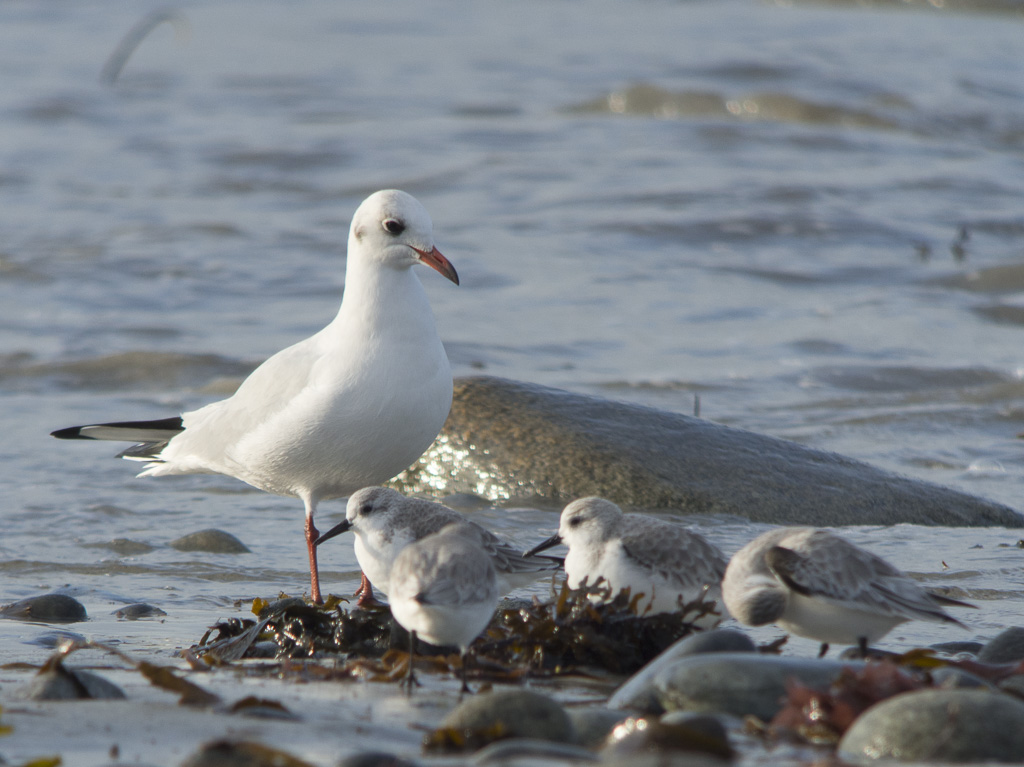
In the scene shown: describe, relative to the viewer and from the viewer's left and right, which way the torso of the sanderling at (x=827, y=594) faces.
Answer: facing to the left of the viewer

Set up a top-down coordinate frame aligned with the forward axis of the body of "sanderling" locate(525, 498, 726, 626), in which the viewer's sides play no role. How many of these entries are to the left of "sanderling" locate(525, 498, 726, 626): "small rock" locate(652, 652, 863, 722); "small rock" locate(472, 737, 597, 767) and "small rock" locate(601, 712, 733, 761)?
3

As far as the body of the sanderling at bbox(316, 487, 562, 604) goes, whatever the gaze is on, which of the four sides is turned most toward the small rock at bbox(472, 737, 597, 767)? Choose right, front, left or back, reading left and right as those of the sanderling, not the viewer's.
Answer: left

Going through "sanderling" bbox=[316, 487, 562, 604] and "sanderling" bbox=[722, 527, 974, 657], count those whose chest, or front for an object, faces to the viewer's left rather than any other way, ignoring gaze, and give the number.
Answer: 2

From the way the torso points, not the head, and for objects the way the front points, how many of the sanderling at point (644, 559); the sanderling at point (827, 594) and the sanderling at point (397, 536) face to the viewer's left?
3

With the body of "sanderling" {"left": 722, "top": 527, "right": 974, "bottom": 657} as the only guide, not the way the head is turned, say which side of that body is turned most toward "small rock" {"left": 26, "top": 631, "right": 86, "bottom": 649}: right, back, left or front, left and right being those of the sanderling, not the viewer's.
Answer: front

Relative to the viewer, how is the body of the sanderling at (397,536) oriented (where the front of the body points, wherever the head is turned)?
to the viewer's left

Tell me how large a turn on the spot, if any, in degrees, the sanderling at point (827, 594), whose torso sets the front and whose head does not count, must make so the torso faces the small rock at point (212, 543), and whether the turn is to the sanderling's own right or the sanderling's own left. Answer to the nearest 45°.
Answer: approximately 45° to the sanderling's own right

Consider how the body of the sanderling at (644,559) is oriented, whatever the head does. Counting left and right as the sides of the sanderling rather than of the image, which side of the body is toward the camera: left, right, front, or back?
left

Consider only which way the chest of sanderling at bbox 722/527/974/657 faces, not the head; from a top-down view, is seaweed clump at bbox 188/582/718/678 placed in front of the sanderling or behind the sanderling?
in front

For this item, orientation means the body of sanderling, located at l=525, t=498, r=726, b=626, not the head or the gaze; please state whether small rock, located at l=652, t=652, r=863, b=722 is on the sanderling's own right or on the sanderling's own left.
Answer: on the sanderling's own left
